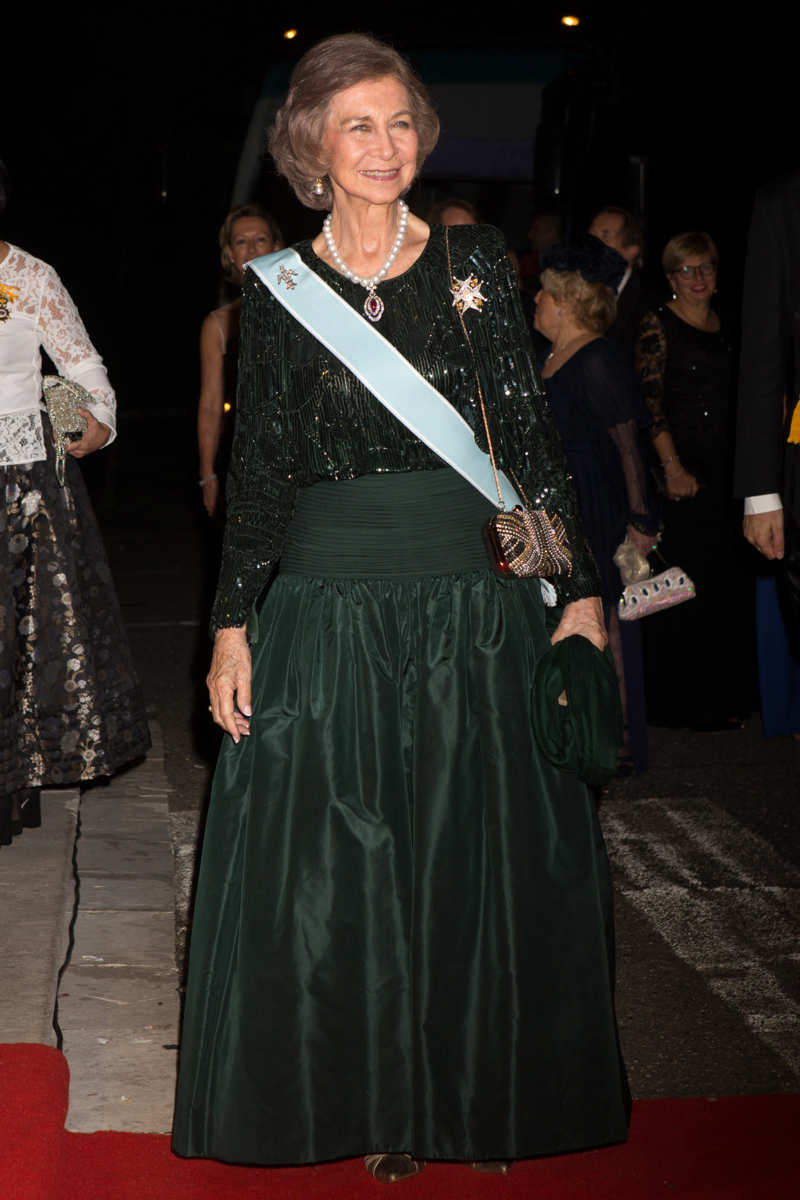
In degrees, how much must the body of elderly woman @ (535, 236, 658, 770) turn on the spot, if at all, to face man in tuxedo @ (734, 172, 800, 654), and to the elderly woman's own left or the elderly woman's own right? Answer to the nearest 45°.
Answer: approximately 90° to the elderly woman's own left

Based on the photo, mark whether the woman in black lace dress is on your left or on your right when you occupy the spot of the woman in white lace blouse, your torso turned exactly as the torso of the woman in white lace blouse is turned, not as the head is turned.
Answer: on your left

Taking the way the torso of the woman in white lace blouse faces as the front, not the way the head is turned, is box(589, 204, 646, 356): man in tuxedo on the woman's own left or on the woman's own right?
on the woman's own left

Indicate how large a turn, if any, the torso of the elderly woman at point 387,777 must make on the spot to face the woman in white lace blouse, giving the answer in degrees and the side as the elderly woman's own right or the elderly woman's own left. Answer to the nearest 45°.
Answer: approximately 135° to the elderly woman's own right

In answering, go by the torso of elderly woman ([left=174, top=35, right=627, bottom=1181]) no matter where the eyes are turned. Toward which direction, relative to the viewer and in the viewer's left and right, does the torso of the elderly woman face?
facing the viewer

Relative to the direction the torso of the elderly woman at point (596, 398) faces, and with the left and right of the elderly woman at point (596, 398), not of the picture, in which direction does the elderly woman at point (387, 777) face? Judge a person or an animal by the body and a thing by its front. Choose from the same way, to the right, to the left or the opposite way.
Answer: to the left

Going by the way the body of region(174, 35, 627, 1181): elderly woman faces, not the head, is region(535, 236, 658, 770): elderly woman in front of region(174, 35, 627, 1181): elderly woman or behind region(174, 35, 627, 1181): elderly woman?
behind

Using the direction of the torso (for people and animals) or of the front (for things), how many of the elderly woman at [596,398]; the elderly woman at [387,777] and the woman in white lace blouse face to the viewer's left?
1

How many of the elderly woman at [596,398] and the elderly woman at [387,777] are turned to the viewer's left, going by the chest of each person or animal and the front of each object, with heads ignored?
1

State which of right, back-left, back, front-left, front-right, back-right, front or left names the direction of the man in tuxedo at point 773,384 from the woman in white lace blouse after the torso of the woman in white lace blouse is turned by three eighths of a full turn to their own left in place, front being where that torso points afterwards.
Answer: right

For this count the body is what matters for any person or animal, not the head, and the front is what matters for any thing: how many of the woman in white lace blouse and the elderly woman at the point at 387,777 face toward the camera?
2

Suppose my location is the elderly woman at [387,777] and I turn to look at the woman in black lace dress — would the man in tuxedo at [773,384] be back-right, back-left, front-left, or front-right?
front-right

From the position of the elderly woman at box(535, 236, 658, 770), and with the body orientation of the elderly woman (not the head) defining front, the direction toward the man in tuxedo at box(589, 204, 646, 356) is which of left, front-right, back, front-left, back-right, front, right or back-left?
right

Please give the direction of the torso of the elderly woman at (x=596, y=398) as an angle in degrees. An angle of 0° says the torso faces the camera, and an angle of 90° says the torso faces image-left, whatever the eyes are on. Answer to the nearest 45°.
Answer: approximately 90°
